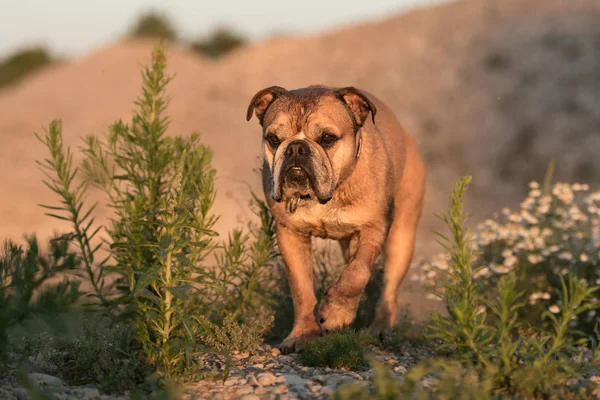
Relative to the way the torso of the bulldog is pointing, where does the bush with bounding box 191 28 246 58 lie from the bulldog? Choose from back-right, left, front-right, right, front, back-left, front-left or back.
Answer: back-right

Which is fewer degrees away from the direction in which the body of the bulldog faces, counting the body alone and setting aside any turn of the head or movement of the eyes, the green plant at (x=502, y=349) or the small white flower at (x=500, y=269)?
the green plant

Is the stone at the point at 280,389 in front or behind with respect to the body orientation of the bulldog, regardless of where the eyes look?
in front

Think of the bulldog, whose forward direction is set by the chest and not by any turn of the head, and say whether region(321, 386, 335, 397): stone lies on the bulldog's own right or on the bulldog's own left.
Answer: on the bulldog's own left

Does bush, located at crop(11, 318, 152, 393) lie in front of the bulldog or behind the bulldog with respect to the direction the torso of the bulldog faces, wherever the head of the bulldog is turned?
in front

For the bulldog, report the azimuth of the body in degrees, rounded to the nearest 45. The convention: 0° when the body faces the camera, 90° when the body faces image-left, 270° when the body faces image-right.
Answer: approximately 45°

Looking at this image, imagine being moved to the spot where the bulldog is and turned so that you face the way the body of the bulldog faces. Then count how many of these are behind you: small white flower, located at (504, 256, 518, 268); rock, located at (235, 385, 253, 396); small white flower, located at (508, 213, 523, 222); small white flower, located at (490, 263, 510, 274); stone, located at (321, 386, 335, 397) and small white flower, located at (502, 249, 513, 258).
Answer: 4

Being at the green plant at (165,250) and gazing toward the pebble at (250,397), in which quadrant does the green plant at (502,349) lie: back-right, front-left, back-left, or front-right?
front-left
